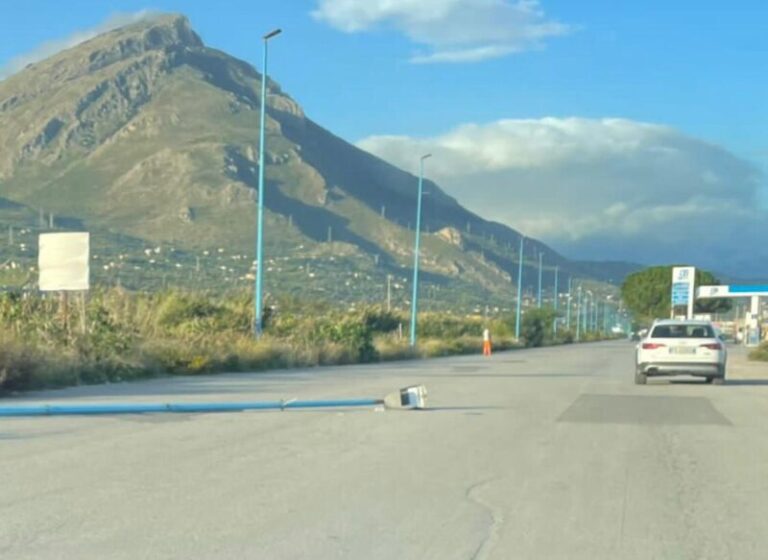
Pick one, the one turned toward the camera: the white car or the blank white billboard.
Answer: the blank white billboard

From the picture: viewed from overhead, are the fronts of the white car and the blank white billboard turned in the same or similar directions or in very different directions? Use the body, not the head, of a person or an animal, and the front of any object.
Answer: very different directions

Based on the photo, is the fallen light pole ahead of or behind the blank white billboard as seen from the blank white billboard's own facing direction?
ahead

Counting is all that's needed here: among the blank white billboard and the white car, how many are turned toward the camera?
1

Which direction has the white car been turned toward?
away from the camera

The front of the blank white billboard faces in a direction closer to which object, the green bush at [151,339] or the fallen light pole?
the fallen light pole

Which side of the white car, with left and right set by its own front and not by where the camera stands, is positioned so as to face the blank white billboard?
left

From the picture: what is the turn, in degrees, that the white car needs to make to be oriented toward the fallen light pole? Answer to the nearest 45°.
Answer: approximately 135° to its left

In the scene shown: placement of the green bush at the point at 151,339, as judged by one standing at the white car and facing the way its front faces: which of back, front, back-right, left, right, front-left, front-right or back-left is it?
left

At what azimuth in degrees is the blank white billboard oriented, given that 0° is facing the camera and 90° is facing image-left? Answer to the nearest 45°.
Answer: approximately 0°

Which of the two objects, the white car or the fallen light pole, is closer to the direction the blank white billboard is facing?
the fallen light pole
